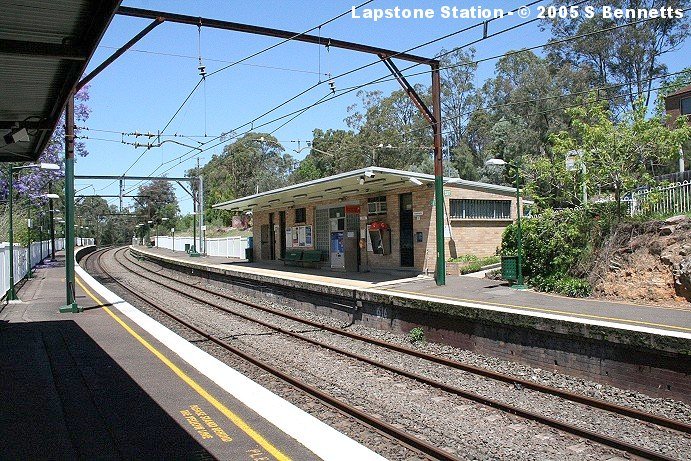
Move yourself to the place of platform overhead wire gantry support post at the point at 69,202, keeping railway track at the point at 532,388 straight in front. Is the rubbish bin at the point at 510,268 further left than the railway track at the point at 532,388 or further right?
left

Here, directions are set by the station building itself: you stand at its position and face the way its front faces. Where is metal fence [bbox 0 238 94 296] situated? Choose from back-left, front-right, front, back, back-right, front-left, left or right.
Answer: front-right

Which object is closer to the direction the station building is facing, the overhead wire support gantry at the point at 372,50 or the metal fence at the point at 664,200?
the overhead wire support gantry

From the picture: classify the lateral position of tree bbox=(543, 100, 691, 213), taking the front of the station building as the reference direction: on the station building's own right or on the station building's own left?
on the station building's own left

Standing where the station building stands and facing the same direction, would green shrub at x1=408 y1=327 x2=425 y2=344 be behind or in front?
in front

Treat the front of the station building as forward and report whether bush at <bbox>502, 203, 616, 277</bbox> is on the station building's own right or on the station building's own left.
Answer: on the station building's own left

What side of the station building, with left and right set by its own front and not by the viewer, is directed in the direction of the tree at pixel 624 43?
back

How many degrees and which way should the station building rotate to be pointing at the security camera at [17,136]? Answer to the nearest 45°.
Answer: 0° — it already faces it

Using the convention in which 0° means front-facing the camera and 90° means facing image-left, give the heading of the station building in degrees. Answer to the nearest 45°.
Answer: approximately 45°

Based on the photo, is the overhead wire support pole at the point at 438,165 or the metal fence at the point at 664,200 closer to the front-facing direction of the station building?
the overhead wire support pole
